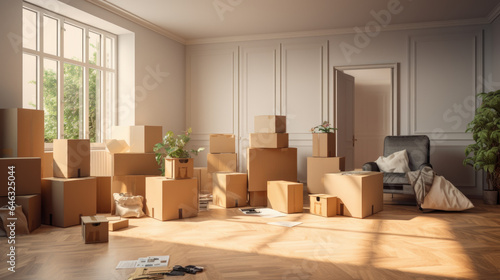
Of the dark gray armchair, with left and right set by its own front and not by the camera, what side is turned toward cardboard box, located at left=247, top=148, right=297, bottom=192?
right

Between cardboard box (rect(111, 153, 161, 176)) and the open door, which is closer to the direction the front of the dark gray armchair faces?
the cardboard box

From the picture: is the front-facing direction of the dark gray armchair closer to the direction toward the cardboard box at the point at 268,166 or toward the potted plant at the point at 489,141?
the cardboard box

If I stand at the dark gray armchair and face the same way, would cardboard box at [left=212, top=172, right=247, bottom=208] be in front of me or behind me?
in front

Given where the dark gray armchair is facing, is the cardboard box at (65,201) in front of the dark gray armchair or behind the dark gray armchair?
in front

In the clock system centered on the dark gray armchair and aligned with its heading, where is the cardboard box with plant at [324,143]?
The cardboard box with plant is roughly at 3 o'clock from the dark gray armchair.

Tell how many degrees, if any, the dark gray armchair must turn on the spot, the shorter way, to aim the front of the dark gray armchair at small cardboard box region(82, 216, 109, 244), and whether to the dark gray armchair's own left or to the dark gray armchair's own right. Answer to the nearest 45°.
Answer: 0° — it already faces it

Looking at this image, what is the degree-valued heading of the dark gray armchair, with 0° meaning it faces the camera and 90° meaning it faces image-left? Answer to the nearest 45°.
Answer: approximately 45°

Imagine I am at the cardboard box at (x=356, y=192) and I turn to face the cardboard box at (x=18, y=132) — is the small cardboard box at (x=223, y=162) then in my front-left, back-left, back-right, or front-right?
front-right

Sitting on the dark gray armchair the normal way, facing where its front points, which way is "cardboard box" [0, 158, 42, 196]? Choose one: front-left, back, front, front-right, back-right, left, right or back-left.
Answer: front

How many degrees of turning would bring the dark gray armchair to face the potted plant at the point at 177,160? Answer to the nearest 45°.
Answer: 0° — it already faces it

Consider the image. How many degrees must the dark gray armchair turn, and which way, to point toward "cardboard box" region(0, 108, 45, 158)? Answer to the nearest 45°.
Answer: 0° — it already faces it

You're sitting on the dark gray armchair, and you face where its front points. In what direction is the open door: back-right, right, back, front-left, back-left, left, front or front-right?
right

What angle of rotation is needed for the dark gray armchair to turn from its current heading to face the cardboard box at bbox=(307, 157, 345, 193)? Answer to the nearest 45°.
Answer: approximately 45° to its right

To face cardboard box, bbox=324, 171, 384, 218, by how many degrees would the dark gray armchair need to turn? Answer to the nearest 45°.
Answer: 0° — it already faces it

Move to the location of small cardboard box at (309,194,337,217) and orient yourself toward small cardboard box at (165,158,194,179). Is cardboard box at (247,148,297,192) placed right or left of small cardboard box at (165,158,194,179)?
right
